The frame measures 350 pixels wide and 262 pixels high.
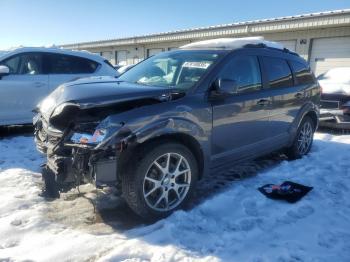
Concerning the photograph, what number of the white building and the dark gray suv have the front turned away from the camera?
0

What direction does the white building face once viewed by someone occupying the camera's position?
facing the viewer and to the left of the viewer

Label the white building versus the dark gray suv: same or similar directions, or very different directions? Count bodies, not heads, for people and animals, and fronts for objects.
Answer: same or similar directions

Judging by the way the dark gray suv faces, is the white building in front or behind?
behind

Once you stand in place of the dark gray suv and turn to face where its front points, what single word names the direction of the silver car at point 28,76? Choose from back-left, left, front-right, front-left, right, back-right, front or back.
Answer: right

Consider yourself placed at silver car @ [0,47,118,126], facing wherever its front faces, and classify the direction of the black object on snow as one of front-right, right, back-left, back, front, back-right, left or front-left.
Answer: back-left

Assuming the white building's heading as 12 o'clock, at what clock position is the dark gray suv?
The dark gray suv is roughly at 11 o'clock from the white building.

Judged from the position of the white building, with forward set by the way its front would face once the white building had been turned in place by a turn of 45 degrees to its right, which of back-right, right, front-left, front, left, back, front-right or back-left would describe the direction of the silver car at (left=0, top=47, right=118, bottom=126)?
front-left

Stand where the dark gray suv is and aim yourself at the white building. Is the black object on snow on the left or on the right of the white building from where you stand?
right

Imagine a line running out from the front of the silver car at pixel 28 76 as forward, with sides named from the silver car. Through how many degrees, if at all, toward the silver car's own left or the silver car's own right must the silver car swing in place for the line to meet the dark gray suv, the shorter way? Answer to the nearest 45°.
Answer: approximately 90° to the silver car's own left

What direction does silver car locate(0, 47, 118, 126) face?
to the viewer's left
